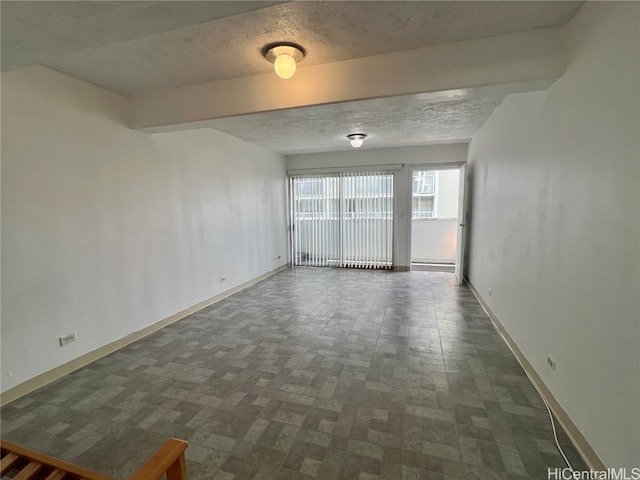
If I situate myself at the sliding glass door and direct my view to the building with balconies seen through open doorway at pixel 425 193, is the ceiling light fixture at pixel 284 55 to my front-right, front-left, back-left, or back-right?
back-right

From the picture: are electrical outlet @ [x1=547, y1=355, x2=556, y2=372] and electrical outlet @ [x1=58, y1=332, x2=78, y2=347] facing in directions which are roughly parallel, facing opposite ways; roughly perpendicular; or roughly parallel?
roughly parallel, facing opposite ways

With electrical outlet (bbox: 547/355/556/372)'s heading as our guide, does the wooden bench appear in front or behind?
in front

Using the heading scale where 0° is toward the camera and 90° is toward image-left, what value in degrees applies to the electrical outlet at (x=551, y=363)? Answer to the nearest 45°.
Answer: approximately 45°

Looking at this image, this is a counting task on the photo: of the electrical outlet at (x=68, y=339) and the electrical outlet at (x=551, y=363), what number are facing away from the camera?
0

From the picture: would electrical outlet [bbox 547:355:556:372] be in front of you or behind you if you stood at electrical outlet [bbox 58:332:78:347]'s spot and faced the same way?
in front

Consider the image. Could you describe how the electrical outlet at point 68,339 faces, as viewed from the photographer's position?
facing the viewer and to the right of the viewer

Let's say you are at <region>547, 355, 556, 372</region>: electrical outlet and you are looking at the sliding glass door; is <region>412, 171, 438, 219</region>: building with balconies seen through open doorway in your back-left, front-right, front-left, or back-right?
front-right

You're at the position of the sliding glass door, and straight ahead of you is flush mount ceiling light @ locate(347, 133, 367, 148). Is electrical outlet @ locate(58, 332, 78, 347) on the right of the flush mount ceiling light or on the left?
right
